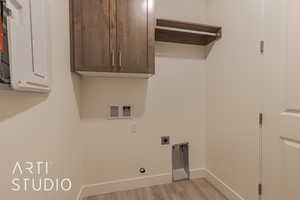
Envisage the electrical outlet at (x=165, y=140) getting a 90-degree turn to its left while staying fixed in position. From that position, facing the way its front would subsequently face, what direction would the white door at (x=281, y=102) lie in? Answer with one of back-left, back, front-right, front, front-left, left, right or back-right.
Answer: front-right

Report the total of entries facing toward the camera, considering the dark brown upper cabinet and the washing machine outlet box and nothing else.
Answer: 2

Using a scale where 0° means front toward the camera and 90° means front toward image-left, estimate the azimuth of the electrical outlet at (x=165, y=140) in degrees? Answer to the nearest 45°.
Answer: approximately 0°

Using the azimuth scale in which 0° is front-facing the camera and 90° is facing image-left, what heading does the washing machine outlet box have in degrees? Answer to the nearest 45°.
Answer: approximately 0°

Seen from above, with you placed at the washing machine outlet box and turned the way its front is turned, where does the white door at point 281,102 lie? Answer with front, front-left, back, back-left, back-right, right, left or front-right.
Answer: front-left
